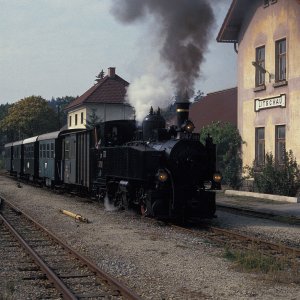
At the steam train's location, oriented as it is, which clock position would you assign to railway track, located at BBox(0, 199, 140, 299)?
The railway track is roughly at 2 o'clock from the steam train.

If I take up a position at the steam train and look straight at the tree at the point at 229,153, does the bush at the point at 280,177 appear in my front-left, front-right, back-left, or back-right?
front-right

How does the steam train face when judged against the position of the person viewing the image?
facing the viewer and to the right of the viewer

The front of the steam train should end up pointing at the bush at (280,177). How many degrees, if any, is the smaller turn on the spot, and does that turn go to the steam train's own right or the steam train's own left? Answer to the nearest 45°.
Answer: approximately 90° to the steam train's own left

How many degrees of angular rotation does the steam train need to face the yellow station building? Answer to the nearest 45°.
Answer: approximately 90° to its left

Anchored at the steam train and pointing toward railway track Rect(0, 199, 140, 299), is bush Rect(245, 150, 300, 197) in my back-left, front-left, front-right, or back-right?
back-left

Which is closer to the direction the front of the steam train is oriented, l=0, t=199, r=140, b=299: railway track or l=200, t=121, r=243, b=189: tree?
the railway track

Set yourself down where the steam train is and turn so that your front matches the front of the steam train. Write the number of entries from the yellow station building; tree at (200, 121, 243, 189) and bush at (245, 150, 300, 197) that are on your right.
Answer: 0
